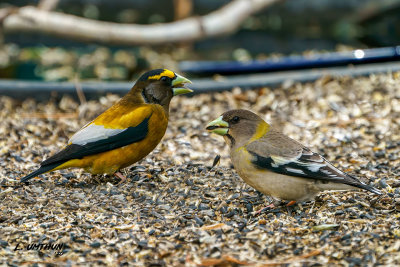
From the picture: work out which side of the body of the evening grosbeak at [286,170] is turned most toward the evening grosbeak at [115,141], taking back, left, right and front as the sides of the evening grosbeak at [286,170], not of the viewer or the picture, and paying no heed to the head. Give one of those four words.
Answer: front

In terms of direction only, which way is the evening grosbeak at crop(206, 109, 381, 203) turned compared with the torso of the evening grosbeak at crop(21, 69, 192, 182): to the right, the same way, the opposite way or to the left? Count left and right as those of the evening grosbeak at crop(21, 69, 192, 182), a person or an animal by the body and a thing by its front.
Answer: the opposite way

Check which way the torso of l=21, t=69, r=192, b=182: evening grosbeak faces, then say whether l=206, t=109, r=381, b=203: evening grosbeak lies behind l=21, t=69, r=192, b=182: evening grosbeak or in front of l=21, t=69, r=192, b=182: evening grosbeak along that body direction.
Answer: in front

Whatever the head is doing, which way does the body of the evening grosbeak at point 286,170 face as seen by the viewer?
to the viewer's left

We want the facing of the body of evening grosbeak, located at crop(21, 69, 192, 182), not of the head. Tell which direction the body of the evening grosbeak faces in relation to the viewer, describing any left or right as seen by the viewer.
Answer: facing to the right of the viewer

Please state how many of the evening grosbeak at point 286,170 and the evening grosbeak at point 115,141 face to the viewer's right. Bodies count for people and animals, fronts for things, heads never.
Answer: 1
